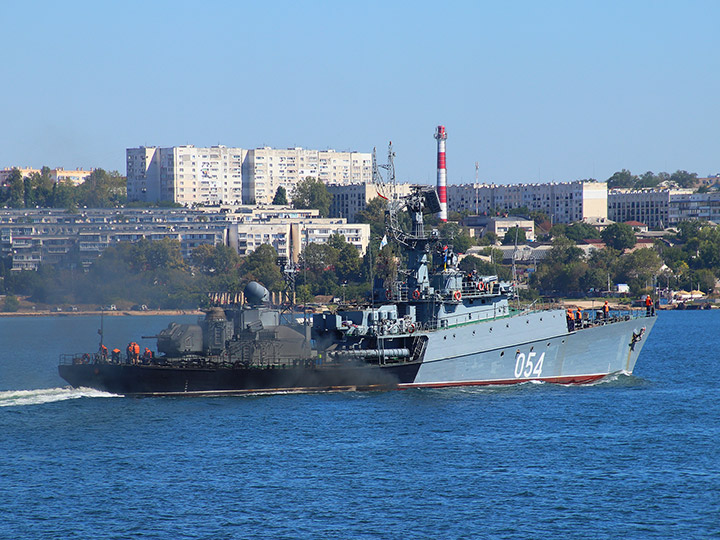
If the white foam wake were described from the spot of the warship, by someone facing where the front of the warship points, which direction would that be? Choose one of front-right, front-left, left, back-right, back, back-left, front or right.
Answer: back

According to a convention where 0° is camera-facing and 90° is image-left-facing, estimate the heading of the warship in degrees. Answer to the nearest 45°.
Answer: approximately 270°
